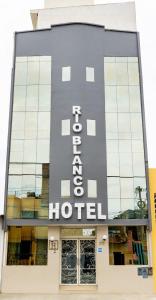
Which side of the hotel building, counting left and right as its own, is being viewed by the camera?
front

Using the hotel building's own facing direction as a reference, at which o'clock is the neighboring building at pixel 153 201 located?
The neighboring building is roughly at 9 o'clock from the hotel building.
